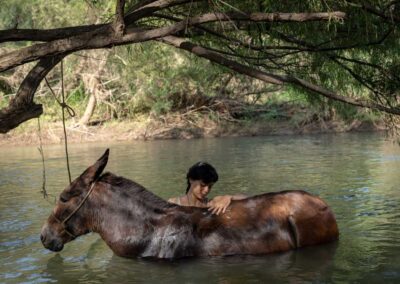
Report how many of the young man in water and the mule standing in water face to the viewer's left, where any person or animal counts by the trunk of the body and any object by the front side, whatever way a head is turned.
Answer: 1

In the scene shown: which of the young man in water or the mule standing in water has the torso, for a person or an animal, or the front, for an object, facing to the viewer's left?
the mule standing in water

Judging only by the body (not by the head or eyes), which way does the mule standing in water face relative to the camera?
to the viewer's left

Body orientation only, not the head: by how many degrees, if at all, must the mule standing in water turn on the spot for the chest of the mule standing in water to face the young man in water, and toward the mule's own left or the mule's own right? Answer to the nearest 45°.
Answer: approximately 135° to the mule's own right

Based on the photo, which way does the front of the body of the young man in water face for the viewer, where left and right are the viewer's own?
facing the viewer and to the right of the viewer
